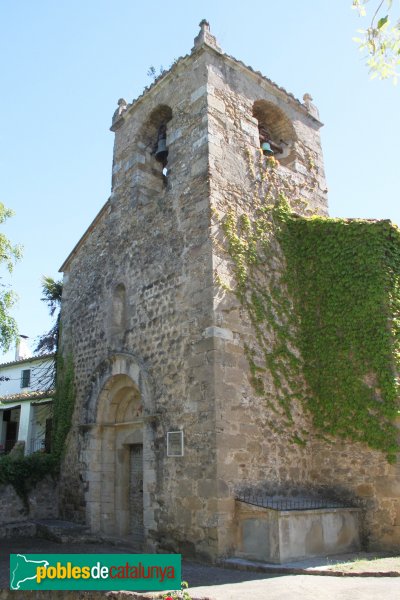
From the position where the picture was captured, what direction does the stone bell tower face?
facing the viewer and to the left of the viewer

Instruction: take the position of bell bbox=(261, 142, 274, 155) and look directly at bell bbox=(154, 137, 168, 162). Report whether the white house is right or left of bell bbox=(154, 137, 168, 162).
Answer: right

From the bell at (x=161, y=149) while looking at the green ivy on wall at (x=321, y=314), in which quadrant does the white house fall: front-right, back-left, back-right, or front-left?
back-left

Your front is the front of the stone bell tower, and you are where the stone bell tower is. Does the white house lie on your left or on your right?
on your right
